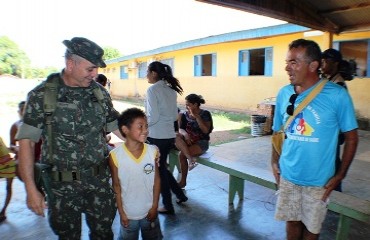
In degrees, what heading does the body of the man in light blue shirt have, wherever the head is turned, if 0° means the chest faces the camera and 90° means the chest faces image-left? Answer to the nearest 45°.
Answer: approximately 45°

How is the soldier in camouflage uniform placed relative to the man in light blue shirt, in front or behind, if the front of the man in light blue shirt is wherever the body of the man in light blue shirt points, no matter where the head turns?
in front

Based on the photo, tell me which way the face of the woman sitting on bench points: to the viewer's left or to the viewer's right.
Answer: to the viewer's left

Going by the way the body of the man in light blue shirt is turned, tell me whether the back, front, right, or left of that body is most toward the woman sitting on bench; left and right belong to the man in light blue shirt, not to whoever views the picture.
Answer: right

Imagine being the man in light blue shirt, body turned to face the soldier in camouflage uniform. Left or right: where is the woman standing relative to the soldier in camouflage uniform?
right

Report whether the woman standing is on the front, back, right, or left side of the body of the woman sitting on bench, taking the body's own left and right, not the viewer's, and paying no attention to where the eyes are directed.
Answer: front

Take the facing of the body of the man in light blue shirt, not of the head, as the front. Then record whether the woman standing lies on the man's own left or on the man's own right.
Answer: on the man's own right

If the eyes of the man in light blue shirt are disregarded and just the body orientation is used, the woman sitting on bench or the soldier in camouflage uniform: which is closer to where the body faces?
the soldier in camouflage uniform

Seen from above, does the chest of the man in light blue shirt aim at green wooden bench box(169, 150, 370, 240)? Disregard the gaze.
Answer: no

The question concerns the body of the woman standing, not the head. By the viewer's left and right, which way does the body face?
facing away from the viewer and to the left of the viewer

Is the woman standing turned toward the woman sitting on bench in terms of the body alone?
no

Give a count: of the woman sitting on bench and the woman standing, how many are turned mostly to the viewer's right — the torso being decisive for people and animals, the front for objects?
0

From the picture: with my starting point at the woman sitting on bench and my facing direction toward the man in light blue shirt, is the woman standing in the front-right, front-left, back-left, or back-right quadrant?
front-right

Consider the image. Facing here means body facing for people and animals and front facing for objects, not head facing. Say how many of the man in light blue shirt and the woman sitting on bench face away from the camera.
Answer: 0

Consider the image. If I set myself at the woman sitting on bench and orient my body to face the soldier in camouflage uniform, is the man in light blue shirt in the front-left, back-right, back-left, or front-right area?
front-left

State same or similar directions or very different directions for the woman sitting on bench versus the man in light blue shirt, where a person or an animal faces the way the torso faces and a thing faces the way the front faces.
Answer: same or similar directions
